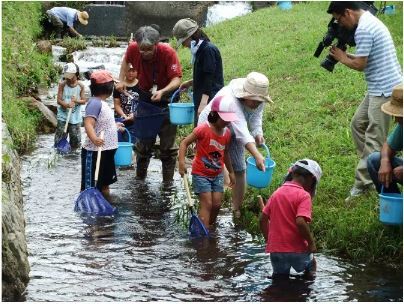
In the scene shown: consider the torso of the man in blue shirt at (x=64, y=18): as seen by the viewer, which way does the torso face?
to the viewer's right

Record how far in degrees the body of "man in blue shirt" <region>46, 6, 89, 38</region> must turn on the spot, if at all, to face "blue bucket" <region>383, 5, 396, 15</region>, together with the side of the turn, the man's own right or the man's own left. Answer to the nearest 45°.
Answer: approximately 45° to the man's own right

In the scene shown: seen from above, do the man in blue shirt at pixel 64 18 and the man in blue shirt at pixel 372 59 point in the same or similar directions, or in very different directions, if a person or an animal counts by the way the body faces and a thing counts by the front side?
very different directions

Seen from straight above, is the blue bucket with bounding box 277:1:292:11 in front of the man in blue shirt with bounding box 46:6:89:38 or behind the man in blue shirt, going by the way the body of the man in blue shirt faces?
in front

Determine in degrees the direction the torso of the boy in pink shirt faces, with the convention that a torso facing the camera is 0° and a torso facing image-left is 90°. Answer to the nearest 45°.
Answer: approximately 225°

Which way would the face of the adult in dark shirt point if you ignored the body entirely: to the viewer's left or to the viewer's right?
to the viewer's left

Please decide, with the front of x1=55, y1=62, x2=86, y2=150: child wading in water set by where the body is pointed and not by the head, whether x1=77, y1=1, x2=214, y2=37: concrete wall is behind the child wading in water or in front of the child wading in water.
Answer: behind

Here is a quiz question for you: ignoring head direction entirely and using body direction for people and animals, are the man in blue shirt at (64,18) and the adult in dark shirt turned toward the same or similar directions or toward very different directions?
very different directions

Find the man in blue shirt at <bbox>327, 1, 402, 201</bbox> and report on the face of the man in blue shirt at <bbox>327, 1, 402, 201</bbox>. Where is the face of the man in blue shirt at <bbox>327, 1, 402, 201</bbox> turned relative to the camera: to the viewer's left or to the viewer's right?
to the viewer's left

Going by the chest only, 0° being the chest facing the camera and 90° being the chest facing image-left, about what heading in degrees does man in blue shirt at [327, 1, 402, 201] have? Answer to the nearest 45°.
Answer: approximately 90°

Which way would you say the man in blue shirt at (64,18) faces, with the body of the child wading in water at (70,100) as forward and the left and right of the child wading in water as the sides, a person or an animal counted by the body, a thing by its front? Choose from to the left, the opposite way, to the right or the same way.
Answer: to the left

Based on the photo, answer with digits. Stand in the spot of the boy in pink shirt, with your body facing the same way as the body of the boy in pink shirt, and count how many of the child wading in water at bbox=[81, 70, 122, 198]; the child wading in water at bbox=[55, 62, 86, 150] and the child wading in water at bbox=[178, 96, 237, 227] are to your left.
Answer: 3

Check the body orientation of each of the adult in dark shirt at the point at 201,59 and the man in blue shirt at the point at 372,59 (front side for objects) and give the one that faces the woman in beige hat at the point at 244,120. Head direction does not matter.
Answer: the man in blue shirt
